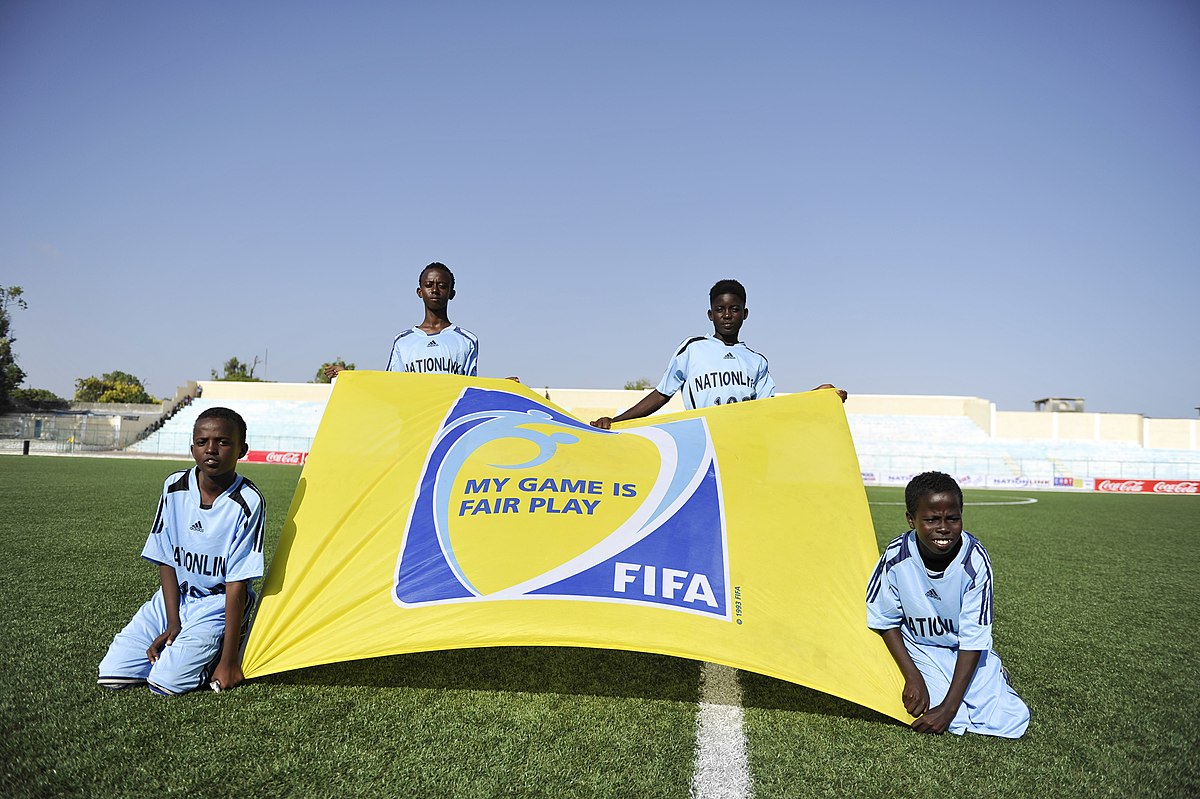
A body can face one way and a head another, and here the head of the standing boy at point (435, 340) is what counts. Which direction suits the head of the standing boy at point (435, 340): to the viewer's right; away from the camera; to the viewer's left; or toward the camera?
toward the camera

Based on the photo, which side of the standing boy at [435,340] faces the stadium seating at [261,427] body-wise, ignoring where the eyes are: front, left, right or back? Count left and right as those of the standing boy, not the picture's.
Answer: back

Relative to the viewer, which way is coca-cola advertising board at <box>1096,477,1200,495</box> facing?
toward the camera

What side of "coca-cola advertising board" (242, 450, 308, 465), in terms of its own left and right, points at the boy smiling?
front

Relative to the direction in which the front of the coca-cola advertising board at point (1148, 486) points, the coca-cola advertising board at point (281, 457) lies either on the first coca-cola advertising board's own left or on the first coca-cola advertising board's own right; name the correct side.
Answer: on the first coca-cola advertising board's own right

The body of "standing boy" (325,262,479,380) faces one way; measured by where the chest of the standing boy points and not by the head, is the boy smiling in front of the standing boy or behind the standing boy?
in front

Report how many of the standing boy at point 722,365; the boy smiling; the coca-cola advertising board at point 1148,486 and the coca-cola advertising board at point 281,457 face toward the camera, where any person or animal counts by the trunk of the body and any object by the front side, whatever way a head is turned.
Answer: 4

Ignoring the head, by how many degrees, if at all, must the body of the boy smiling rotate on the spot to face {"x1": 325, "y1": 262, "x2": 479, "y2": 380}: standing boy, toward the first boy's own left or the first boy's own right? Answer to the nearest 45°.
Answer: approximately 90° to the first boy's own right

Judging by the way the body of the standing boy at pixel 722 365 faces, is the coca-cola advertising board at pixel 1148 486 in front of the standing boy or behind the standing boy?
behind

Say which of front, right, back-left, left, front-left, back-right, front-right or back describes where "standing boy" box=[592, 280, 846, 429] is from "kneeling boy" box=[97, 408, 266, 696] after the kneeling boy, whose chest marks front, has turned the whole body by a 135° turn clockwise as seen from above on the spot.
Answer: right

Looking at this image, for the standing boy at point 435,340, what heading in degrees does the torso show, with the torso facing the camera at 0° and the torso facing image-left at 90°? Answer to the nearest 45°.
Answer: approximately 0°

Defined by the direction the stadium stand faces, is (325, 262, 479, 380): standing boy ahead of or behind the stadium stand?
ahead

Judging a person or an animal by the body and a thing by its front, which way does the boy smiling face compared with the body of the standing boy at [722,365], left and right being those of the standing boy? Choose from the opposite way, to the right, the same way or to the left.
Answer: the same way

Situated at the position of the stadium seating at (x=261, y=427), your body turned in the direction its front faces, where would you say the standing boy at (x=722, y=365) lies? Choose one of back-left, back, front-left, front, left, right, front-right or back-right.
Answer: front

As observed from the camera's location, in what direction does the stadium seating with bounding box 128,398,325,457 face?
facing the viewer

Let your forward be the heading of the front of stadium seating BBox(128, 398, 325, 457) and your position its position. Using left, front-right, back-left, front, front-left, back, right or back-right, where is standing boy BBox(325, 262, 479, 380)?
front

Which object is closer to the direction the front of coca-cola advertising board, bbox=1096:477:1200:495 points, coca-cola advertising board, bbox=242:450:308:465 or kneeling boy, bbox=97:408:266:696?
the kneeling boy

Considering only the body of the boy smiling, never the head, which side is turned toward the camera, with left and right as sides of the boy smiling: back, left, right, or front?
front

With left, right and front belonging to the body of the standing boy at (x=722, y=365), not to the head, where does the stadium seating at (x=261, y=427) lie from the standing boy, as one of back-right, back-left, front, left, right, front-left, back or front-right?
back-right

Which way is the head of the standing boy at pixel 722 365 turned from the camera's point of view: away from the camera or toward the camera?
toward the camera

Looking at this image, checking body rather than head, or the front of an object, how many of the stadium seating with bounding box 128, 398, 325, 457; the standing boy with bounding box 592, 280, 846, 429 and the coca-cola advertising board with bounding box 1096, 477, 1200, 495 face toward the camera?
3

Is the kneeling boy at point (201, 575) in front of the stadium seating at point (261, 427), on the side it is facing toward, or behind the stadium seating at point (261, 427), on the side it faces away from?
in front

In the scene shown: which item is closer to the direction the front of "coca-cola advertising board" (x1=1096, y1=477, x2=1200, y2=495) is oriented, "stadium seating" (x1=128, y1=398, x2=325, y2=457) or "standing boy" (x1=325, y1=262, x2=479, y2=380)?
the standing boy

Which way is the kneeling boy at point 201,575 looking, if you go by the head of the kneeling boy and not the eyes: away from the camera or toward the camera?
toward the camera
